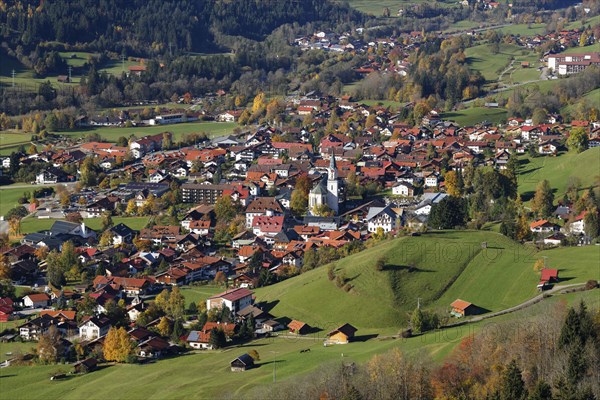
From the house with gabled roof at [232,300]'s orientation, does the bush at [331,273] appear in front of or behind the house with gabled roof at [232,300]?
behind

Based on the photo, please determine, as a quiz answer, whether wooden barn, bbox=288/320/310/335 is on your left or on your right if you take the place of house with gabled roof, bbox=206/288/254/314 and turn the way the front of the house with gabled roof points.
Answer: on your left

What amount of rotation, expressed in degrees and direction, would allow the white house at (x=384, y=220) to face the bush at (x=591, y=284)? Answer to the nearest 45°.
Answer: approximately 90° to its left

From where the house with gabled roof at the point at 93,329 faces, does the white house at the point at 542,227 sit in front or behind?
behind

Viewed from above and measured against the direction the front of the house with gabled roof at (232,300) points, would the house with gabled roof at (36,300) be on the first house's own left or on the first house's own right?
on the first house's own right

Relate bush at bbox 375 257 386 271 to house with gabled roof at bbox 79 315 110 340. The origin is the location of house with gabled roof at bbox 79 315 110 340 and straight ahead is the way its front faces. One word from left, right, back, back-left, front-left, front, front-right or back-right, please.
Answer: back-left

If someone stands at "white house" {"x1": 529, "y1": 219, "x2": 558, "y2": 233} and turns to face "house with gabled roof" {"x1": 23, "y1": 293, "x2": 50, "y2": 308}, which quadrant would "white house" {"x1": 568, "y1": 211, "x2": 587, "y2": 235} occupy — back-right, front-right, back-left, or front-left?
back-left

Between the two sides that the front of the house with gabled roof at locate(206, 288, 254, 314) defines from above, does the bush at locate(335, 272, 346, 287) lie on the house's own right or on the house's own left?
on the house's own left

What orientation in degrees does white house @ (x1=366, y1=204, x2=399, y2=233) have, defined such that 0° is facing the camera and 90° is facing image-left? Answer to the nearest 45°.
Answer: approximately 45°

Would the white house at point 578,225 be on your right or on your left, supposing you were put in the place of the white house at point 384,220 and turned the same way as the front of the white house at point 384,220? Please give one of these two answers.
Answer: on your left
